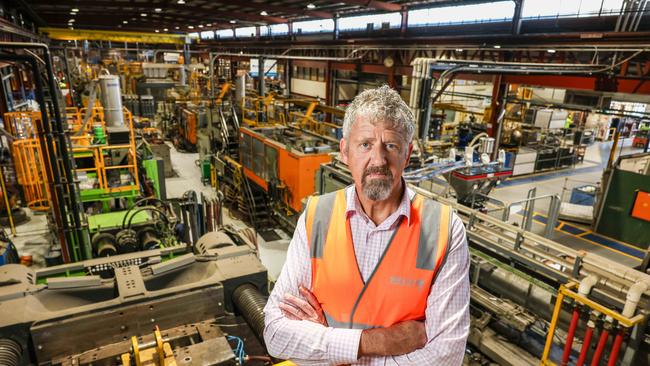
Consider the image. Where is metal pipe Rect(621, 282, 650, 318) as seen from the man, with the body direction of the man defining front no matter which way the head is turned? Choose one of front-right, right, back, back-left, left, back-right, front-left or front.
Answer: back-left

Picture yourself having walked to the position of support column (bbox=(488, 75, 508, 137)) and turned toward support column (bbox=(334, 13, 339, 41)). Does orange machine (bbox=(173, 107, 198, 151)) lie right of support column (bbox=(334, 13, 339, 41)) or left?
left

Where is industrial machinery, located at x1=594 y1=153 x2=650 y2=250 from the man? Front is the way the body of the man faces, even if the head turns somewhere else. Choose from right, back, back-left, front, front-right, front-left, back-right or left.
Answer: back-left

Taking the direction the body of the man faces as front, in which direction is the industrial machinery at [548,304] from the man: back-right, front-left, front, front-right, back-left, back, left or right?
back-left

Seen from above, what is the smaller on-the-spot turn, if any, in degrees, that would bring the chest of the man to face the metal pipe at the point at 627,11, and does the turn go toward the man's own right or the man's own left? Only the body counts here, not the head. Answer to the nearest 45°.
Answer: approximately 135° to the man's own left

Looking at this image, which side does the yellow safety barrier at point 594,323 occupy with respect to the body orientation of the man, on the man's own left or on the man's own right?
on the man's own left

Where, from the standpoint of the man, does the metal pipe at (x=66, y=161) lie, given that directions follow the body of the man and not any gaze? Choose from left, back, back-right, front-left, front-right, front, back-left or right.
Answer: back-right

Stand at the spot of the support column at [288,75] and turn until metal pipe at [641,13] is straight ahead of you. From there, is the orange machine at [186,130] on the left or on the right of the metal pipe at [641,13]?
right

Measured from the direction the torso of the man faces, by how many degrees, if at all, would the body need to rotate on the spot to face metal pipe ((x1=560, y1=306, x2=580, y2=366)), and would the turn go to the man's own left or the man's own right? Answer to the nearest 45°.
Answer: approximately 135° to the man's own left

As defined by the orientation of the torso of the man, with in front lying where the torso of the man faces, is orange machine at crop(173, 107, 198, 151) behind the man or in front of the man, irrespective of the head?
behind

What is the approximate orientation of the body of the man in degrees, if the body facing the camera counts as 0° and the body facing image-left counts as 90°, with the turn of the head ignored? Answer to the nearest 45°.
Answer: approximately 0°

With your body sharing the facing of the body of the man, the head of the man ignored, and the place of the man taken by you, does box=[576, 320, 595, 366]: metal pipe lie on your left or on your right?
on your left
